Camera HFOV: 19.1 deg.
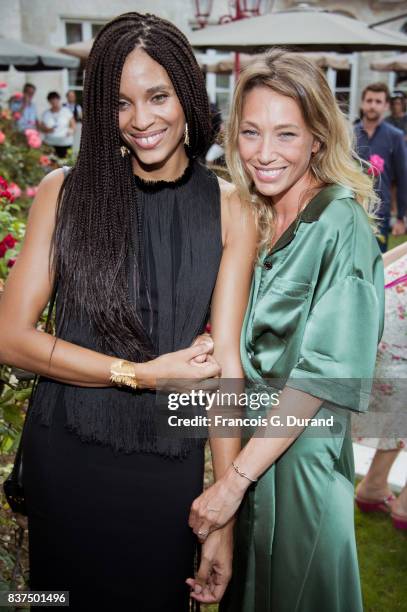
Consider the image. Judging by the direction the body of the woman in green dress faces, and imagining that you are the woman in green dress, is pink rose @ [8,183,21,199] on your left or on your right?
on your right

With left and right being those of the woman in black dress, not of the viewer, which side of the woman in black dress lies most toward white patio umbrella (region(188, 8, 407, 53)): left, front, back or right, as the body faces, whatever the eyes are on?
back

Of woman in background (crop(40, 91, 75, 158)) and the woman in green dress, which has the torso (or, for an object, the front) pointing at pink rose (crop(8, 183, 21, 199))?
the woman in background

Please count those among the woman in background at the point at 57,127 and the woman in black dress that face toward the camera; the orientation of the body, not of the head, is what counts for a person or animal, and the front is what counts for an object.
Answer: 2

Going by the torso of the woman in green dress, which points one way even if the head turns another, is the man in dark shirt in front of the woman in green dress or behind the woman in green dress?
behind

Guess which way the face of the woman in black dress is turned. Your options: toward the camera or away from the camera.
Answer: toward the camera

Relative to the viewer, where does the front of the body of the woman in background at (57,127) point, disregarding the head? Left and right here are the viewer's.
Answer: facing the viewer

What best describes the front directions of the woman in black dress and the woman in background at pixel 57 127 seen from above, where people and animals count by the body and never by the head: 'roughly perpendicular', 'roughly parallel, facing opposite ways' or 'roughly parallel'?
roughly parallel

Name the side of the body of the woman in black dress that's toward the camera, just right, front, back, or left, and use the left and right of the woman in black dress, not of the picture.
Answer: front

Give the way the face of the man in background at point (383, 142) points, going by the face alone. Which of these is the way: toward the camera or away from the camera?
toward the camera

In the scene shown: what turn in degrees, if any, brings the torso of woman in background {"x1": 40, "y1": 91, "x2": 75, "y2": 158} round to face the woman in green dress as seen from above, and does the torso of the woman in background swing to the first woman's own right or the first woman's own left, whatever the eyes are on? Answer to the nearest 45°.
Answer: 0° — they already face them
